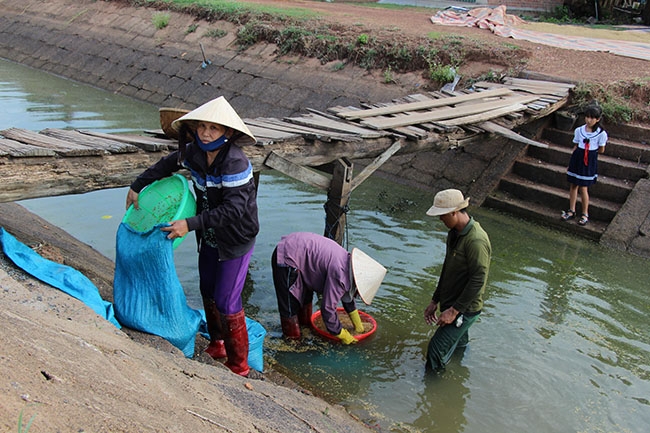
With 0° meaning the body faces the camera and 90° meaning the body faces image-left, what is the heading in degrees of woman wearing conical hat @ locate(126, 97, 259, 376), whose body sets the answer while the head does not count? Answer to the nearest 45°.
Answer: approximately 45°

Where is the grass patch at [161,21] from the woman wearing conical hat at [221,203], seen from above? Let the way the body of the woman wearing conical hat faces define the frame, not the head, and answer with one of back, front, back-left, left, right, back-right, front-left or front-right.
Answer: back-right

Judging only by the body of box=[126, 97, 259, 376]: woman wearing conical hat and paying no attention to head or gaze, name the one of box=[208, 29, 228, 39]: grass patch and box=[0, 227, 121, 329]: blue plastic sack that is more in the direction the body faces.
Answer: the blue plastic sack

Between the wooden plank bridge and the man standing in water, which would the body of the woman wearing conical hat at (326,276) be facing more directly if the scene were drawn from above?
the man standing in water

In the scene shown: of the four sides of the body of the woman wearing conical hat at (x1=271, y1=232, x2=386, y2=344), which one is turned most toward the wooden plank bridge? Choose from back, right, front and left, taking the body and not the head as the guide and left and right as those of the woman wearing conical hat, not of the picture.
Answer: left

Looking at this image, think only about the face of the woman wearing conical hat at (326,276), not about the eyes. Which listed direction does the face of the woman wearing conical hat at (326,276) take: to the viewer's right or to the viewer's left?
to the viewer's right

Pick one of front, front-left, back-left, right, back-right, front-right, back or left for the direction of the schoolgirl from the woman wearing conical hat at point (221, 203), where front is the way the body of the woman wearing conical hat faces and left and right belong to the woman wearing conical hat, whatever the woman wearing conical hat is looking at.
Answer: back

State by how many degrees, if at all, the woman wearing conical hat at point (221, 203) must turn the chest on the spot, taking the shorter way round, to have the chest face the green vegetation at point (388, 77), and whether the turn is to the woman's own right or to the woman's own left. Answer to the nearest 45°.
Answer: approximately 135° to the woman's own right

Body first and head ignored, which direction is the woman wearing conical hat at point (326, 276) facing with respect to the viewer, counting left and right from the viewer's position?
facing to the right of the viewer

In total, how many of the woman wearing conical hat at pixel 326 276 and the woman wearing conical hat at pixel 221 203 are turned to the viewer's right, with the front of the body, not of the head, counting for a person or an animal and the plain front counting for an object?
1

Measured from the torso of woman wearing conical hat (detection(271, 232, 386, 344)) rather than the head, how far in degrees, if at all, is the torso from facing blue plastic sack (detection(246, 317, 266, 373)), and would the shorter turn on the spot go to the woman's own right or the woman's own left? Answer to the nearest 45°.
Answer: approximately 135° to the woman's own right

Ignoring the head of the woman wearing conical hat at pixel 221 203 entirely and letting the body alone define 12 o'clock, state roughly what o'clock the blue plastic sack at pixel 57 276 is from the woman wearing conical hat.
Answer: The blue plastic sack is roughly at 2 o'clock from the woman wearing conical hat.

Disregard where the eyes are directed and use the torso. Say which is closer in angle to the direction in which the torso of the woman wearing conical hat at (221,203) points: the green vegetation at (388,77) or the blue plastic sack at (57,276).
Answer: the blue plastic sack

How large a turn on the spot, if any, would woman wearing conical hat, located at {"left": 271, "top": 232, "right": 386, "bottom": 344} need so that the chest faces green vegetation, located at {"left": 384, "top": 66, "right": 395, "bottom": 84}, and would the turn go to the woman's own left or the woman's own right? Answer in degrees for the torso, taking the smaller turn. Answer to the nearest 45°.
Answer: approximately 90° to the woman's own left
